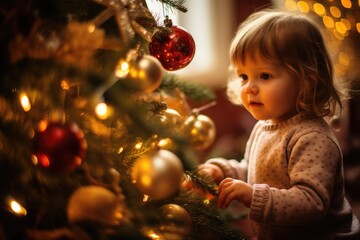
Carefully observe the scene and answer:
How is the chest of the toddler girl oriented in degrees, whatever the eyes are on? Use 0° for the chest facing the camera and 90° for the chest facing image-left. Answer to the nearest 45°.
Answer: approximately 45°

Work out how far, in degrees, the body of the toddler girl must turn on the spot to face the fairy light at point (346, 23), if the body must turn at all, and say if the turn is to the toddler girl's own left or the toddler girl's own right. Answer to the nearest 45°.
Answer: approximately 180°

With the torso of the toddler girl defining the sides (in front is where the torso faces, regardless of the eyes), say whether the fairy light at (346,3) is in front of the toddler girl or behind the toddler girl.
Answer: behind

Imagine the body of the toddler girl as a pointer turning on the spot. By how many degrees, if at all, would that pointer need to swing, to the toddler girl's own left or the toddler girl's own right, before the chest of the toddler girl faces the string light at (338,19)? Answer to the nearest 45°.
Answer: approximately 180°
